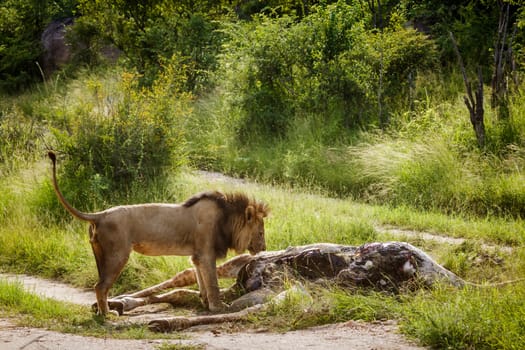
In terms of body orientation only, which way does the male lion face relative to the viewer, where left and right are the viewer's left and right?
facing to the right of the viewer

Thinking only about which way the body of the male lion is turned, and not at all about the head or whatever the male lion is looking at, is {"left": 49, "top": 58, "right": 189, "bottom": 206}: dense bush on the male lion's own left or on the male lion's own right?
on the male lion's own left
